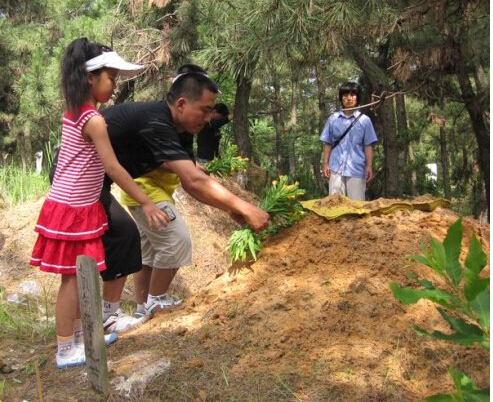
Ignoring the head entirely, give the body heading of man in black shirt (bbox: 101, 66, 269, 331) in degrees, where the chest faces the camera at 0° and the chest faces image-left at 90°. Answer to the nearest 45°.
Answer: approximately 270°

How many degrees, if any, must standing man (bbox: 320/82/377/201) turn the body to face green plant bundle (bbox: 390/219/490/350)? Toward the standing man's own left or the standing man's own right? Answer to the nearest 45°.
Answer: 0° — they already face it

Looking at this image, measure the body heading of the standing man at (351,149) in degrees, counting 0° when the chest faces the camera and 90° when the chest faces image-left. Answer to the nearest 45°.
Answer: approximately 0°

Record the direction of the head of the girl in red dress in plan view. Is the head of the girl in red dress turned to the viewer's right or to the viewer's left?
to the viewer's right
